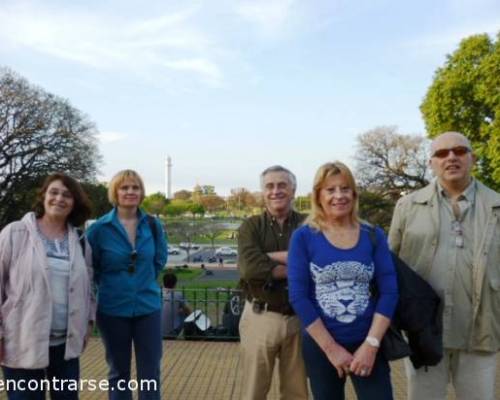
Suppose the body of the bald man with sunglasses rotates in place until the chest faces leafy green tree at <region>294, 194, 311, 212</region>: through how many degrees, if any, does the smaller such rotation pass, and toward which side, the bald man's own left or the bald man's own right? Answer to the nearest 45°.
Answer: approximately 135° to the bald man's own right

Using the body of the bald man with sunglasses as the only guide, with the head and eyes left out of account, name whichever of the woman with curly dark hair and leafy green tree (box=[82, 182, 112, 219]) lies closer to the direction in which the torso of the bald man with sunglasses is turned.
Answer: the woman with curly dark hair

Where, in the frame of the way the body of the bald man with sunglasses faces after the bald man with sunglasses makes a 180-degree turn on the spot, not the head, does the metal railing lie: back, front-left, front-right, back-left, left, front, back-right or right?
front-left

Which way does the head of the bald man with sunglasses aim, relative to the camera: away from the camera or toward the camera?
toward the camera

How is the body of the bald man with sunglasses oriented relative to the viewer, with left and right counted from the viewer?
facing the viewer

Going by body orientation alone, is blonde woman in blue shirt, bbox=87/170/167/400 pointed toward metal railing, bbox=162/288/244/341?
no

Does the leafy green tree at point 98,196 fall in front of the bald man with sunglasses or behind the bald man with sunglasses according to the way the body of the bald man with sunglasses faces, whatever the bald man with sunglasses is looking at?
behind

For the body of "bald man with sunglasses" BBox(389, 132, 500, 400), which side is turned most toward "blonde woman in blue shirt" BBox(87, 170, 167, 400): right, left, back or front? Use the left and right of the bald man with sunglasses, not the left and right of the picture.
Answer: right

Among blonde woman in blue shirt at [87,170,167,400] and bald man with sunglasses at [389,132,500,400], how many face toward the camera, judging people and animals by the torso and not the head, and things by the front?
2

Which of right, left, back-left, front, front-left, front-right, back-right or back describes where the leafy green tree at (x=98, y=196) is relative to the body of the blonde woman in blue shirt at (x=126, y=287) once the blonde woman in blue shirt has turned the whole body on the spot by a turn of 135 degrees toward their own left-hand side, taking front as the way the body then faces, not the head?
front-left

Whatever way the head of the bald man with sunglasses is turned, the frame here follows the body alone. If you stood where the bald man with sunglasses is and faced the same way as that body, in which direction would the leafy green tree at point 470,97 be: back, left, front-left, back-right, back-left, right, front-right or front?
back

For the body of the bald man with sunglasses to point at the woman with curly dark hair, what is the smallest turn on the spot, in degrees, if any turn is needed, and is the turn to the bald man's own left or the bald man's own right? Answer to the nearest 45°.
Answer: approximately 90° to the bald man's own right

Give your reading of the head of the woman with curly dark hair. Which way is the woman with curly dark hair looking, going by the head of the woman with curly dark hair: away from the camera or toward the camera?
toward the camera

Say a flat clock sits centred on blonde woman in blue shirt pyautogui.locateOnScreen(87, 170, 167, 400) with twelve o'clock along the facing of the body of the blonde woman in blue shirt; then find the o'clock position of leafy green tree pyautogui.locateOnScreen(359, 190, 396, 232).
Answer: The leafy green tree is roughly at 7 o'clock from the blonde woman in blue shirt.
